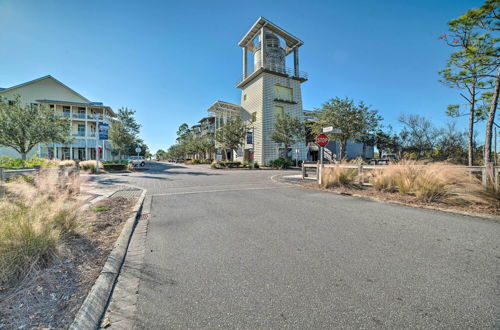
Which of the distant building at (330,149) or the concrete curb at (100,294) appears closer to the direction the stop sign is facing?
the concrete curb

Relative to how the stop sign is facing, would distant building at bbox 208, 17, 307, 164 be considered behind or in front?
behind

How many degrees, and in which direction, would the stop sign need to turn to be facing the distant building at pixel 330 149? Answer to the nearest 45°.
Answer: approximately 180°

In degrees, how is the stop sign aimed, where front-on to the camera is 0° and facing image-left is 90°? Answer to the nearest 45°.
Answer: approximately 0°

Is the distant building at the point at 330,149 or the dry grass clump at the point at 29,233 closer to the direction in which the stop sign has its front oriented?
the dry grass clump

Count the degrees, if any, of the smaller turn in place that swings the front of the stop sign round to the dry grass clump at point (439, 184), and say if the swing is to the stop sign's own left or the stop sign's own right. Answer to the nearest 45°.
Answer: approximately 45° to the stop sign's own left

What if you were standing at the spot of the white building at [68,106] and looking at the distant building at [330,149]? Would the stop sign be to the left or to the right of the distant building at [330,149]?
right
